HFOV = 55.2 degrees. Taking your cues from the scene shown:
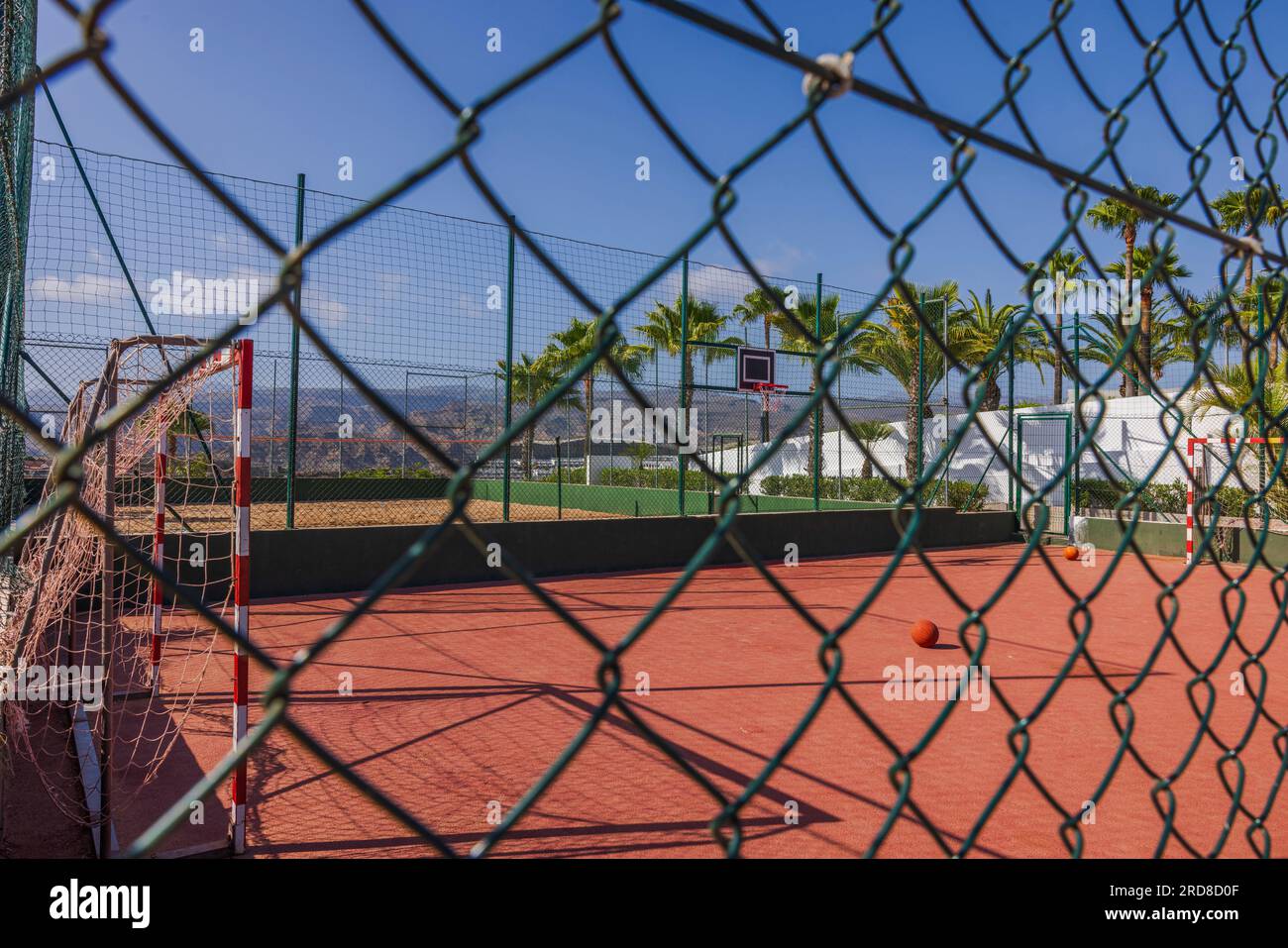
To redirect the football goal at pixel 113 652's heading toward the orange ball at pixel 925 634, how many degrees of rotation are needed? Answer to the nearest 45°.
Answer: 0° — it already faces it

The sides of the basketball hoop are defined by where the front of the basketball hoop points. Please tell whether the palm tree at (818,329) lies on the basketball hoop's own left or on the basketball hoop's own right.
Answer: on the basketball hoop's own left

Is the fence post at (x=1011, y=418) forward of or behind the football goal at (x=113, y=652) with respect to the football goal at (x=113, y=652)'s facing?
forward

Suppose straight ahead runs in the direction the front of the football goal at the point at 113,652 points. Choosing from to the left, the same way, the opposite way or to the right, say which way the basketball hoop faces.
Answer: to the right

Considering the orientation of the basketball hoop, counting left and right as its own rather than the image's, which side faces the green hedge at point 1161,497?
left

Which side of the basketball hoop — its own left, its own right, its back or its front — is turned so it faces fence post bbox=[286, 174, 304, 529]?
right

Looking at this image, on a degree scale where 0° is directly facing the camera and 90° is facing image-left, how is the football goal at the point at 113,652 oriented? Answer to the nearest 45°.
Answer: approximately 270°

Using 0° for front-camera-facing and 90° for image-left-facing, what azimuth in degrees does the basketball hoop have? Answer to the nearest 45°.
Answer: approximately 315°

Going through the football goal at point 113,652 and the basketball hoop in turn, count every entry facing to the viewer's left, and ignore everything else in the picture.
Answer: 0

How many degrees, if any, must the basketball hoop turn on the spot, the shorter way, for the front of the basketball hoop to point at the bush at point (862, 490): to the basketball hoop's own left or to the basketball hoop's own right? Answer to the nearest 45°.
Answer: approximately 135° to the basketball hoop's own left

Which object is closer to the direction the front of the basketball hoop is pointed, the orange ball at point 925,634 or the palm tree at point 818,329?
the orange ball

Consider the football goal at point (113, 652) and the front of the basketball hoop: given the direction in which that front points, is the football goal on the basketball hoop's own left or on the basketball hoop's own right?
on the basketball hoop's own right
